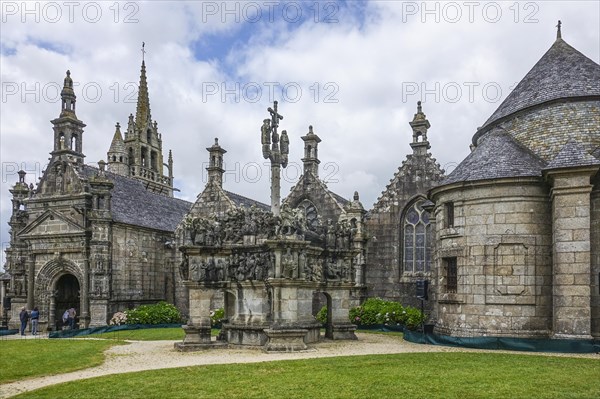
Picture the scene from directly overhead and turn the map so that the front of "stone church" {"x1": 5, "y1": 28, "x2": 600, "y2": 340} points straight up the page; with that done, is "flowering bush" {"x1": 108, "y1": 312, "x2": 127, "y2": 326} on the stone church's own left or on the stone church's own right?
on the stone church's own right

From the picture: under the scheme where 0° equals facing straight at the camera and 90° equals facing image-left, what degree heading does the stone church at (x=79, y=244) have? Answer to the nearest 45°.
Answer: approximately 45°

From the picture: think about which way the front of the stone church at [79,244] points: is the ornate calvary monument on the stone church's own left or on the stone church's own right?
on the stone church's own left

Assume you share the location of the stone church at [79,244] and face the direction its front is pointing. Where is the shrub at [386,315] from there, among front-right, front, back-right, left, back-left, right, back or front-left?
left

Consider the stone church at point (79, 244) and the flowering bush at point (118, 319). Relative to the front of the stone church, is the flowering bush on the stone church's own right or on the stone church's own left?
on the stone church's own left
